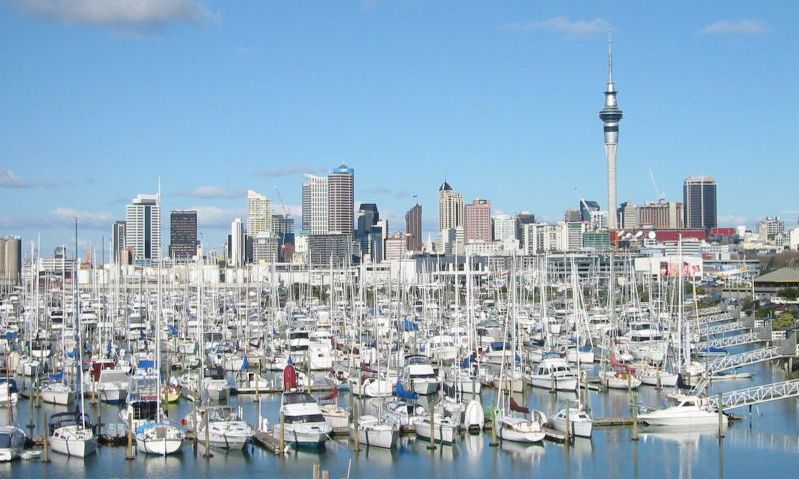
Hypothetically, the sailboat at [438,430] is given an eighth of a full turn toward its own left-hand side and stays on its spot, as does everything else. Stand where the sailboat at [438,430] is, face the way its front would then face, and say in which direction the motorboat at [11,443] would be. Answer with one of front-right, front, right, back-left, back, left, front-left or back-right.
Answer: back

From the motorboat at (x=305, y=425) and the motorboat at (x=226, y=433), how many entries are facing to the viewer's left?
0

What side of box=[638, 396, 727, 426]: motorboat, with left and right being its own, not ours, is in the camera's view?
left

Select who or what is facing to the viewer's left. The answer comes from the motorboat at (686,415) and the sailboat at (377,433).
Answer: the motorboat at (686,415)

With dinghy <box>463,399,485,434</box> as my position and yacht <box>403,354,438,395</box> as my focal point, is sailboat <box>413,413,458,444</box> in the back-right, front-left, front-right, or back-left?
back-left

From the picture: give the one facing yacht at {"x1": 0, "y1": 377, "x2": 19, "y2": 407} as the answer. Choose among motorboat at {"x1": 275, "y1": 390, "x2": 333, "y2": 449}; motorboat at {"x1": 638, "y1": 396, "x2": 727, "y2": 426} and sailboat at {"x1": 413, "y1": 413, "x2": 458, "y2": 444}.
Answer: motorboat at {"x1": 638, "y1": 396, "x2": 727, "y2": 426}

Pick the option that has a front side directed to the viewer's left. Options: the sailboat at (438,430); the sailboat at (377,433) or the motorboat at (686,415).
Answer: the motorboat at (686,415)

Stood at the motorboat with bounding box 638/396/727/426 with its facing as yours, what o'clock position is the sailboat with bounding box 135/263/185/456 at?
The sailboat is roughly at 11 o'clock from the motorboat.

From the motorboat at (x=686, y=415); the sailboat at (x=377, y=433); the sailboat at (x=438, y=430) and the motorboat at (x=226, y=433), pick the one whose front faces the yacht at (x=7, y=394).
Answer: the motorboat at (x=686, y=415)

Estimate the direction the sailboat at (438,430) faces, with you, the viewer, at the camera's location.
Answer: facing the viewer and to the right of the viewer

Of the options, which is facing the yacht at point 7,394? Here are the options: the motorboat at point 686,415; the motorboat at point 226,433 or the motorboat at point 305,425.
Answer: the motorboat at point 686,415

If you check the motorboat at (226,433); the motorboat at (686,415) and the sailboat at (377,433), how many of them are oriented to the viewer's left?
1

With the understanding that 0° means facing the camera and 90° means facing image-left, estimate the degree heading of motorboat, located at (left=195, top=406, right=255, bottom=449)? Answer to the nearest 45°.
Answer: approximately 315°

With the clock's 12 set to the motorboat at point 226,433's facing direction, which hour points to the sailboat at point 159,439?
The sailboat is roughly at 4 o'clock from the motorboat.

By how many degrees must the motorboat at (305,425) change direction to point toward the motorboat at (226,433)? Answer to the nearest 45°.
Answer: approximately 135° to its right

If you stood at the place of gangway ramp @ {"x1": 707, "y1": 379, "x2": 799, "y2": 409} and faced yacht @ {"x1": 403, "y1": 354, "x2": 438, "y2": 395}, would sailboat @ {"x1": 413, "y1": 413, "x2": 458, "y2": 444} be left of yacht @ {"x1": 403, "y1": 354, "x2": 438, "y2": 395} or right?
left

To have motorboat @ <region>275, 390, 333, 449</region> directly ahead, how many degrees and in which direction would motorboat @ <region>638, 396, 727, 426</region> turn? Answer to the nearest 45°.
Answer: approximately 45° to its left
